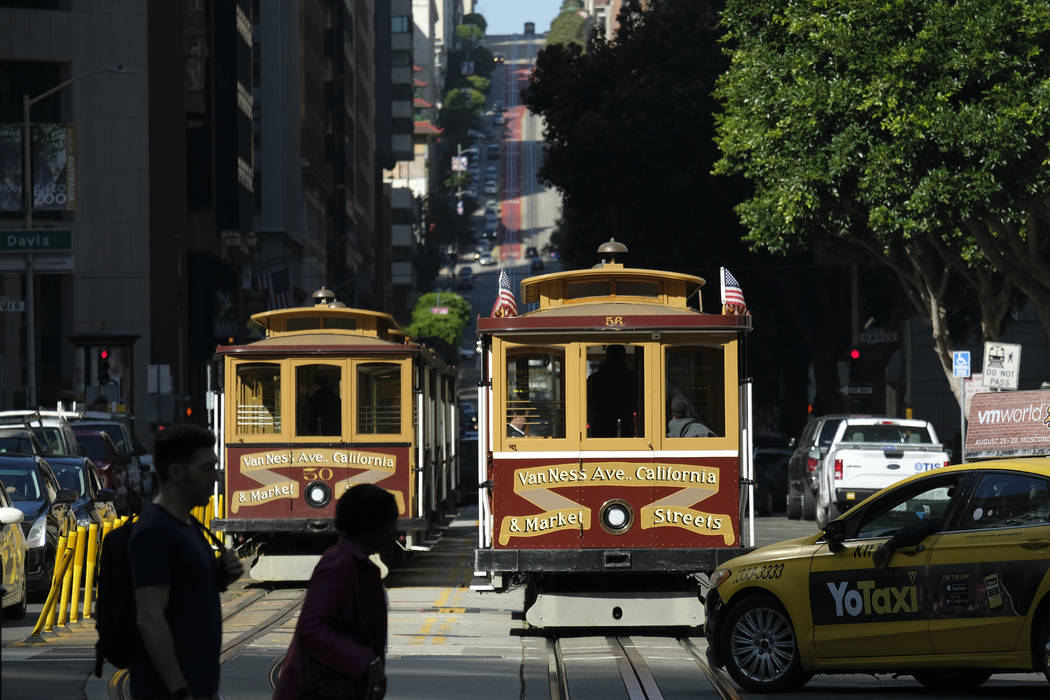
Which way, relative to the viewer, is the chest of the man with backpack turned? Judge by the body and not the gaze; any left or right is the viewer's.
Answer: facing to the right of the viewer

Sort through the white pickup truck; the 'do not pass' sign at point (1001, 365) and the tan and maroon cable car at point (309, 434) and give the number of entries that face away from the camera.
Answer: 1

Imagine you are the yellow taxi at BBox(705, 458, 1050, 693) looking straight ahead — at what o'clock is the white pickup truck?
The white pickup truck is roughly at 3 o'clock from the yellow taxi.

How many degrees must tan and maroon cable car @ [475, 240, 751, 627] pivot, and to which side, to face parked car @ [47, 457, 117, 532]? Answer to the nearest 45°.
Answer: approximately 135° to its right

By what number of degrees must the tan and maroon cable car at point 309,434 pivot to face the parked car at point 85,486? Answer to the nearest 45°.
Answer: approximately 135° to its right

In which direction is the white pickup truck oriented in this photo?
away from the camera

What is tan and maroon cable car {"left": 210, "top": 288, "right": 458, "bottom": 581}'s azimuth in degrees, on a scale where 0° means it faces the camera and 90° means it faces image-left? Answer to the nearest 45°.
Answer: approximately 0°

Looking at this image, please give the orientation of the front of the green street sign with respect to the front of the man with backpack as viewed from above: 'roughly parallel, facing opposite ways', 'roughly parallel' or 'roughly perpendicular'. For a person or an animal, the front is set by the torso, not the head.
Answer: roughly perpendicular

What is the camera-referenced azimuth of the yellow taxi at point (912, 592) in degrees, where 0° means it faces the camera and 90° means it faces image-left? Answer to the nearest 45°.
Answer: approximately 90°

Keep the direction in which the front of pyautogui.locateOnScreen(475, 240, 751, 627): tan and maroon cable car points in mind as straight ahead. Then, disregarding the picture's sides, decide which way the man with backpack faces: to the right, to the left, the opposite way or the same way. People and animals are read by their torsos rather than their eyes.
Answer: to the left

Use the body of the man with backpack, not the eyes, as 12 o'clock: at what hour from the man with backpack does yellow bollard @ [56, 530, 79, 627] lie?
The yellow bollard is roughly at 9 o'clock from the man with backpack.

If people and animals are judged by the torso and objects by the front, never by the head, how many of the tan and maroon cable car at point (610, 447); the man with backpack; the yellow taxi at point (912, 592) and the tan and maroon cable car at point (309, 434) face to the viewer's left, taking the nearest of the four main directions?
1
